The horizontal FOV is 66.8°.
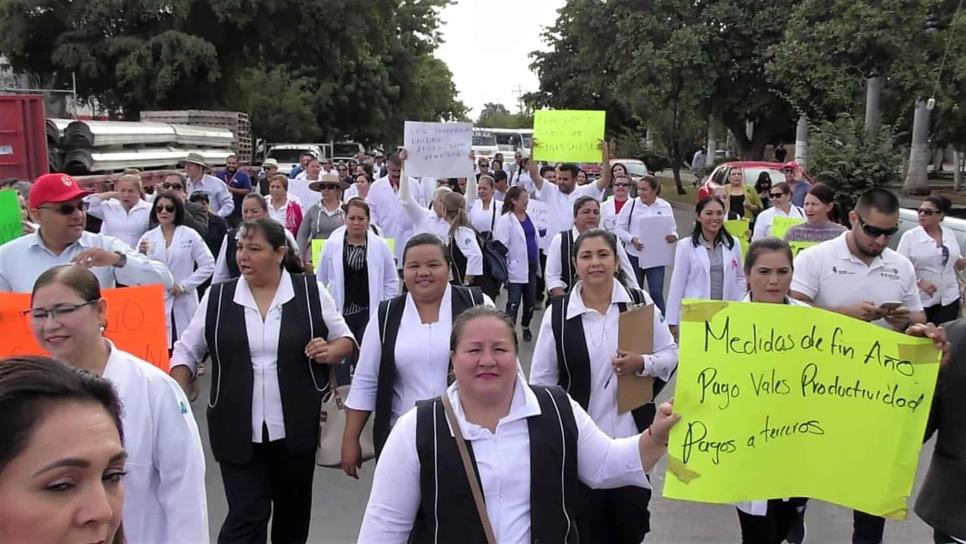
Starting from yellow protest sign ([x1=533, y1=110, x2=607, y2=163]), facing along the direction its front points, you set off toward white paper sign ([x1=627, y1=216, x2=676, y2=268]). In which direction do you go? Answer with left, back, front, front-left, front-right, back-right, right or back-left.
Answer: front-left

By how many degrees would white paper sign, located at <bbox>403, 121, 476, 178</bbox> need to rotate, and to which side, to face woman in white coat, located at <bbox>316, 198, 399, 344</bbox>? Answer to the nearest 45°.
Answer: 0° — it already faces them

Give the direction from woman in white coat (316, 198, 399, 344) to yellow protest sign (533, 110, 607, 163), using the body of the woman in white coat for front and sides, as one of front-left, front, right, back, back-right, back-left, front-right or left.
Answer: back-left

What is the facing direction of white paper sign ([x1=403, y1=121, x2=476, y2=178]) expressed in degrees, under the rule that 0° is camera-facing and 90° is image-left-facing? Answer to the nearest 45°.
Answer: approximately 0°

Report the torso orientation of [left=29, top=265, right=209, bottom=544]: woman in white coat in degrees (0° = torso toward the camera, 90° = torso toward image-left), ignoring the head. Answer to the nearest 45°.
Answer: approximately 45°

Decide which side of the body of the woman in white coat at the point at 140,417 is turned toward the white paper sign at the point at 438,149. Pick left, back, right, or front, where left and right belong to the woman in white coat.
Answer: back
